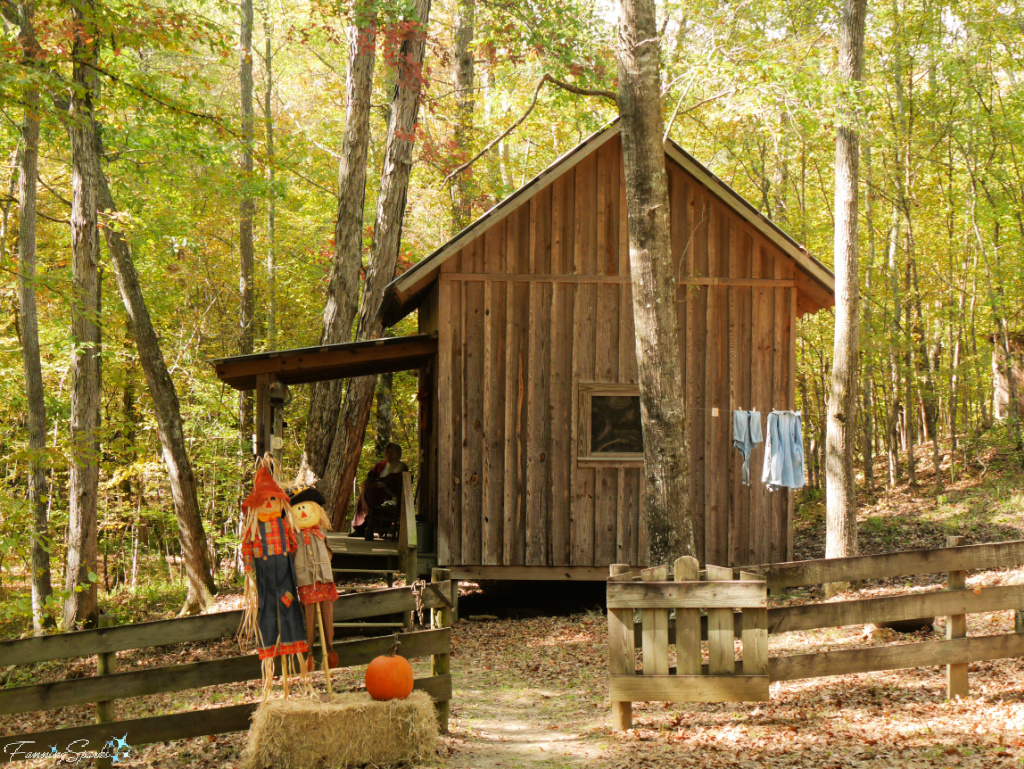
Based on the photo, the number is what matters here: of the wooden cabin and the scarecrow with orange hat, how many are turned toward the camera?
1

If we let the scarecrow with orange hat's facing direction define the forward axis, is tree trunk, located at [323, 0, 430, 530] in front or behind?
behind

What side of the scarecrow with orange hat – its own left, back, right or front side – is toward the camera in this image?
front

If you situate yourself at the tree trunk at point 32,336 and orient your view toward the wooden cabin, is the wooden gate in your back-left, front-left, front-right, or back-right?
front-right

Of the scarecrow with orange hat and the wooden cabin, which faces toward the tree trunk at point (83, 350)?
the wooden cabin

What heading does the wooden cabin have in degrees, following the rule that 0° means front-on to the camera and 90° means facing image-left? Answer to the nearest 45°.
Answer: approximately 90°

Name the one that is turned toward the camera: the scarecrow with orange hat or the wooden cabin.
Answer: the scarecrow with orange hat

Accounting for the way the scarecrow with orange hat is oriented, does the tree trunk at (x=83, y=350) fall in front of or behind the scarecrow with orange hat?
behind

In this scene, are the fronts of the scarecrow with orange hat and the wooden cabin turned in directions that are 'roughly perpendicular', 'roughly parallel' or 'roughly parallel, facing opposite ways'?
roughly perpendicular

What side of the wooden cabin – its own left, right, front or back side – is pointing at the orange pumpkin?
left

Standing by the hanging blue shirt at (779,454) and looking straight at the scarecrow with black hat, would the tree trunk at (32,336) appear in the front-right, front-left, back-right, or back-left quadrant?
front-right

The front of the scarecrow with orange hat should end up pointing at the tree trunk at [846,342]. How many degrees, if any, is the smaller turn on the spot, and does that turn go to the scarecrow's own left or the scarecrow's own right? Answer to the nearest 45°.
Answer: approximately 135° to the scarecrow's own left

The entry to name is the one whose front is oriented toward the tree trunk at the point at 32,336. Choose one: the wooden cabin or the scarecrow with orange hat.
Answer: the wooden cabin
